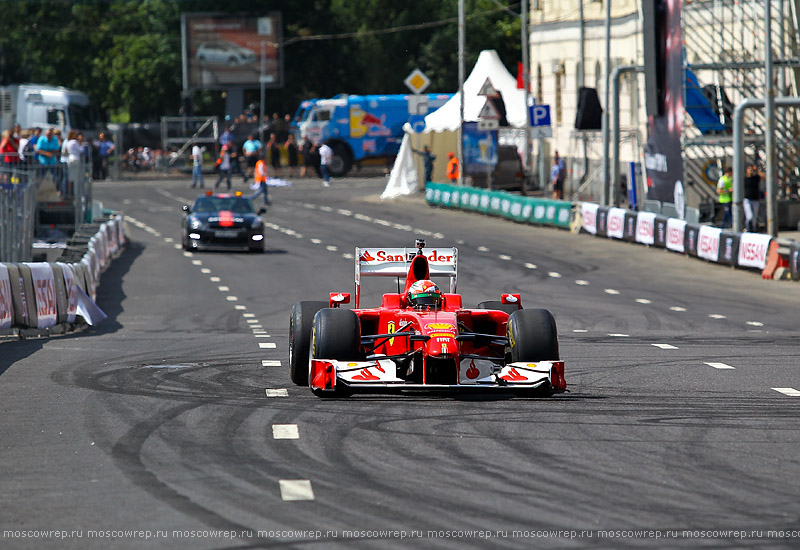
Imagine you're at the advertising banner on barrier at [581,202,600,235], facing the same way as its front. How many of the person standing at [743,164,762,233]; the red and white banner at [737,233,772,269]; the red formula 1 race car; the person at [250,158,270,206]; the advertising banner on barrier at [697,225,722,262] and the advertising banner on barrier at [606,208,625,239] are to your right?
1

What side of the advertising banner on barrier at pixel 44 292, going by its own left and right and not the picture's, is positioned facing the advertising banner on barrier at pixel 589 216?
left

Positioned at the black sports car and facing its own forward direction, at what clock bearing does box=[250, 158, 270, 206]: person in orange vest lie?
The person in orange vest is roughly at 6 o'clock from the black sports car.

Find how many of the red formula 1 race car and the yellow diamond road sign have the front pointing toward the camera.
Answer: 2

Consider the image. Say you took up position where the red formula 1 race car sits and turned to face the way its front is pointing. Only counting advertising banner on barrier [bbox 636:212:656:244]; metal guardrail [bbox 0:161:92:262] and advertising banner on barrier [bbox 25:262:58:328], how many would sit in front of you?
0

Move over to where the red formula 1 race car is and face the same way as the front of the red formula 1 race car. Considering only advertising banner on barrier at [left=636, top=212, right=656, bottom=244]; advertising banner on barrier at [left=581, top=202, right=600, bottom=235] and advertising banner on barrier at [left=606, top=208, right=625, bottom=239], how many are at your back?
3

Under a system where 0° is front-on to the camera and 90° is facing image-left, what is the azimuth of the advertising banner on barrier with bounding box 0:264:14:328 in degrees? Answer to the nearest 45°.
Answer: approximately 315°

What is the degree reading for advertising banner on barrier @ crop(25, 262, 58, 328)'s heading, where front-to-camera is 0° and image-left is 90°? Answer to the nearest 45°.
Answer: approximately 315°

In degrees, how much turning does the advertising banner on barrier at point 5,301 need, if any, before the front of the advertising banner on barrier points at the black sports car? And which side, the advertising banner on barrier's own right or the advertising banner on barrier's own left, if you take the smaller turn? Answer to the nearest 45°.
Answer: approximately 135° to the advertising banner on barrier's own left

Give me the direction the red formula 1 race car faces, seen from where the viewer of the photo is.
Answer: facing the viewer

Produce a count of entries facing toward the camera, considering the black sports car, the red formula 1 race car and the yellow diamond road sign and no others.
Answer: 3

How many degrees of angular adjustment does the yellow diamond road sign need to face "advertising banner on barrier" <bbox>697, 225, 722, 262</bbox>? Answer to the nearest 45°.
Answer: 0° — it already faces it

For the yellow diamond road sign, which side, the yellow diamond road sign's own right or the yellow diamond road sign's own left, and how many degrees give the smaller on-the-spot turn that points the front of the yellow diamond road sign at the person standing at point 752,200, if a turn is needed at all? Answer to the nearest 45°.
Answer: approximately 45° to the yellow diamond road sign's own left

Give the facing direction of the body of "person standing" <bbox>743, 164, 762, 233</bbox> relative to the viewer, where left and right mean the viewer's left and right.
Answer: facing the viewer and to the left of the viewer

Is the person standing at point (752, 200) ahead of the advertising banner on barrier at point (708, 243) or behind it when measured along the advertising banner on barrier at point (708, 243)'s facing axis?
behind

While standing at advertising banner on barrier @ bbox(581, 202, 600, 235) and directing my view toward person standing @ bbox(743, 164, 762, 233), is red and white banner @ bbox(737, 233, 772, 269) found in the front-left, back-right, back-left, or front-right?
front-right

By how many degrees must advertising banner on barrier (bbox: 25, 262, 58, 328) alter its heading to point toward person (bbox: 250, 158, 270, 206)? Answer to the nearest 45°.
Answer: approximately 135° to its left

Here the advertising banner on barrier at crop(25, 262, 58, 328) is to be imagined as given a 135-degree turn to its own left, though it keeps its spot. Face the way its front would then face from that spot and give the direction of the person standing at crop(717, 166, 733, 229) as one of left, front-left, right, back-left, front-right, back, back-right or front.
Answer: front-right

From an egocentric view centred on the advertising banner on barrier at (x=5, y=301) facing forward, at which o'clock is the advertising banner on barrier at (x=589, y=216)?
the advertising banner on barrier at (x=589, y=216) is roughly at 9 o'clock from the advertising banner on barrier at (x=5, y=301).
